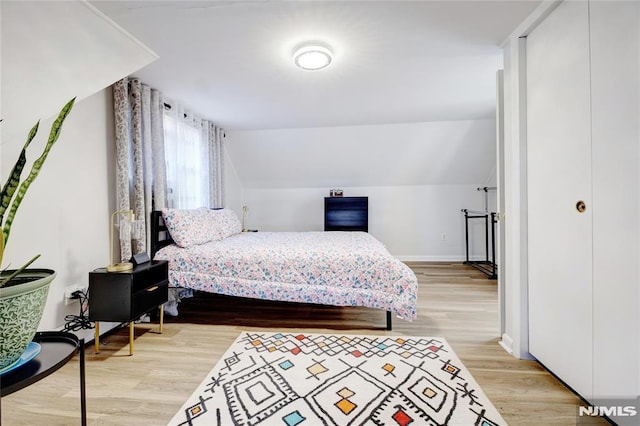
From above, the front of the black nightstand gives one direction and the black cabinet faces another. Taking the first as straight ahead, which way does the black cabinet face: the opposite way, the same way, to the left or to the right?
to the right

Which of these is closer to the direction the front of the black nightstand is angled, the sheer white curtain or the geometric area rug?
the geometric area rug

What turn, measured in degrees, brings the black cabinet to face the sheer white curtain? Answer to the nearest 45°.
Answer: approximately 45° to its right

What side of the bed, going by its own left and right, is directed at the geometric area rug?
right

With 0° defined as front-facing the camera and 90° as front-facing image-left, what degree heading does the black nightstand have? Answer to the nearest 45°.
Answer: approximately 315°

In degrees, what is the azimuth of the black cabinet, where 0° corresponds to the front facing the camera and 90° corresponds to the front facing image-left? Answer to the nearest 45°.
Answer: approximately 0°

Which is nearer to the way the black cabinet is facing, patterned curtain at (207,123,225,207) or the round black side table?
the round black side table

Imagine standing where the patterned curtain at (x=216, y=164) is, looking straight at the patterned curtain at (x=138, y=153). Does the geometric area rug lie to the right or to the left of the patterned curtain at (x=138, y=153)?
left

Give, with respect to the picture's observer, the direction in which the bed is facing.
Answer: facing to the right of the viewer

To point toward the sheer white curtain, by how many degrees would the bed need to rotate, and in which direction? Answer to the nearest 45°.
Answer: approximately 135° to its left

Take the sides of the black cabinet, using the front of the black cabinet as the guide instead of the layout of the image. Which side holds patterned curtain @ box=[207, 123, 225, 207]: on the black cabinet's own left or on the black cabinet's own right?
on the black cabinet's own right

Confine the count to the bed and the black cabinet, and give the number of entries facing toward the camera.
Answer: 1
